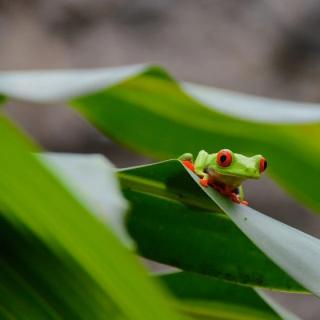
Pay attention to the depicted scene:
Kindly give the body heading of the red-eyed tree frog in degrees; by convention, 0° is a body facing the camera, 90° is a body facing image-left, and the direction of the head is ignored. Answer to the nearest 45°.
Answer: approximately 315°
